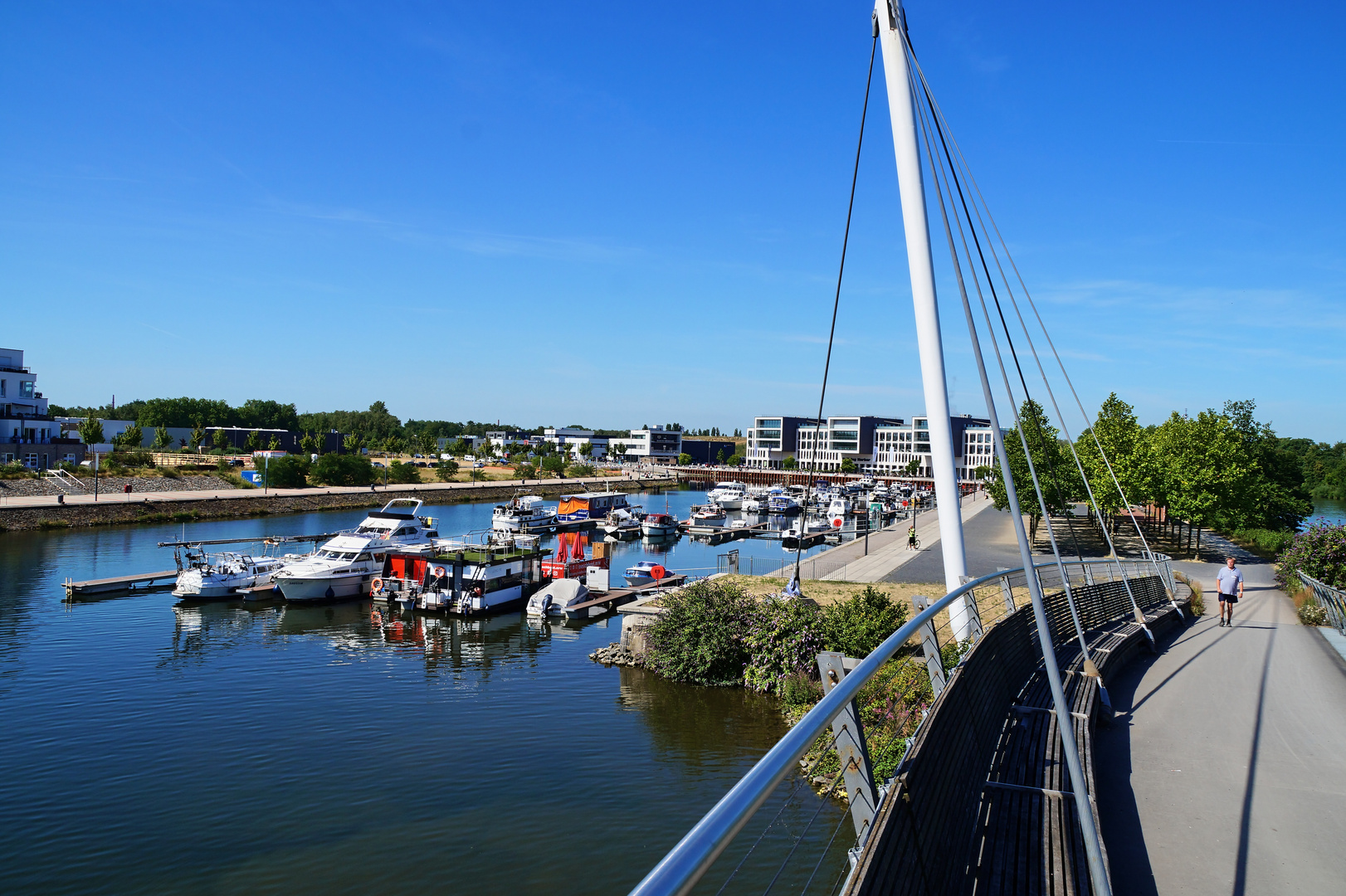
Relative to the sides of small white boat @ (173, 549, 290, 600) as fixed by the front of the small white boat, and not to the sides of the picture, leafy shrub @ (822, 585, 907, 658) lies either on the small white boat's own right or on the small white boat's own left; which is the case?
on the small white boat's own right

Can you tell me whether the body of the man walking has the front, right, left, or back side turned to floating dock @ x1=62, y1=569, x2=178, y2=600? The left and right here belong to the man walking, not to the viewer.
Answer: right

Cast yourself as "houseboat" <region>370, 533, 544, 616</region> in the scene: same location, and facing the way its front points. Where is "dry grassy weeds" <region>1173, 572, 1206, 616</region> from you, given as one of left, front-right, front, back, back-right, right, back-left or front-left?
right

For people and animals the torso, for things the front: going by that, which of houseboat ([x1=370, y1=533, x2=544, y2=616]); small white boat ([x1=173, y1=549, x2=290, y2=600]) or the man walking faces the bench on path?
the man walking

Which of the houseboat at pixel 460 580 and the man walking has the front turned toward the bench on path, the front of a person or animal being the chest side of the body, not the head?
the man walking

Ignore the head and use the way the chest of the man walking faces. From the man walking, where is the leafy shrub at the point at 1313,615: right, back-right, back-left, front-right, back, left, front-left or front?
back-left

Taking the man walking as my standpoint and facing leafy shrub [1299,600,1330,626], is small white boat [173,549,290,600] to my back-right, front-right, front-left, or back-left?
back-left

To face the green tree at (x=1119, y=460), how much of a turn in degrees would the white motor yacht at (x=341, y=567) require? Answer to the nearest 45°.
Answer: approximately 135° to its left

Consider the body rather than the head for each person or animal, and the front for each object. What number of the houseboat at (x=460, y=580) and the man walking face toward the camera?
1
